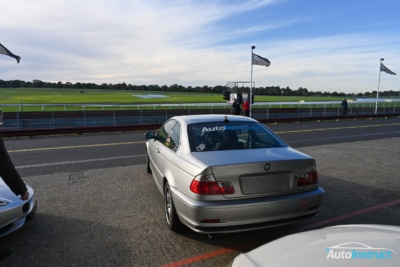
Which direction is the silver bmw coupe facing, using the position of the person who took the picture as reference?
facing away from the viewer and to the left of the viewer

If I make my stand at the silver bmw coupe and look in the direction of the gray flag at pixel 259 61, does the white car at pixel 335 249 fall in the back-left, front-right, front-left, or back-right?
back-right

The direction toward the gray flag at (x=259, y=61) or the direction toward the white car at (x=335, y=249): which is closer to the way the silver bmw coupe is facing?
the gray flag

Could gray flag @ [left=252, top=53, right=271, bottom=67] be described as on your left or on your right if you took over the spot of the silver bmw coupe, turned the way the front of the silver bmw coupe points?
on your right

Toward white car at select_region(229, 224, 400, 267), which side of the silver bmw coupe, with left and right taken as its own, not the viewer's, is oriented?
back

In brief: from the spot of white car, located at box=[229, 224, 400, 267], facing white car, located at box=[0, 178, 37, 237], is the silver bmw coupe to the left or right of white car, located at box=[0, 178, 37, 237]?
right
